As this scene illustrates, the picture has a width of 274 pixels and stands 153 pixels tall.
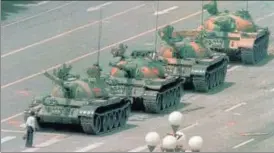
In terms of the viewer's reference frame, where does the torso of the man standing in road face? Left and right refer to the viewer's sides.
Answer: facing away from the viewer and to the right of the viewer
